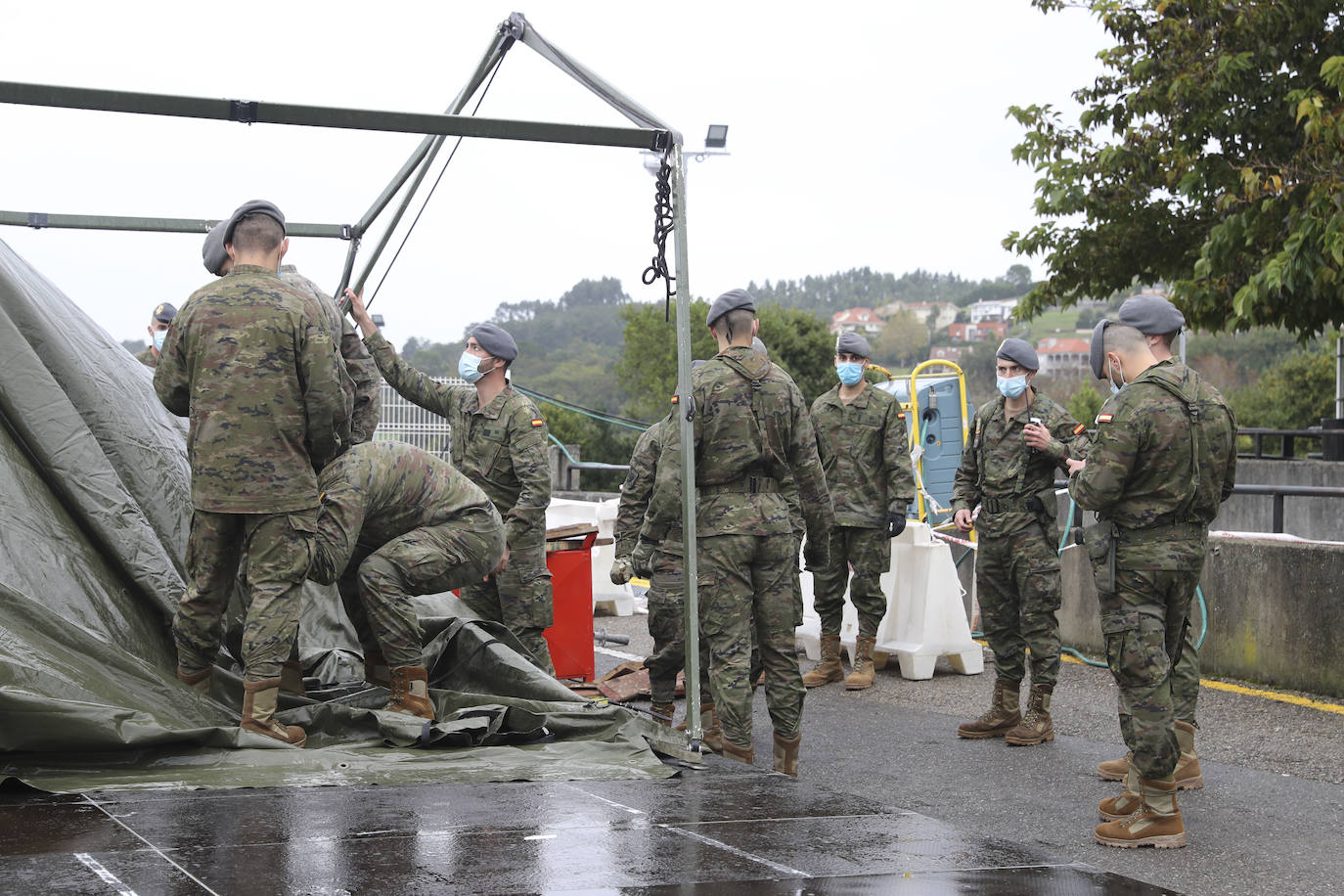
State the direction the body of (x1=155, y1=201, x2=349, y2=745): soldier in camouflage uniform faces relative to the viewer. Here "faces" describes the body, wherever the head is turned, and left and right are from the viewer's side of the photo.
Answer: facing away from the viewer

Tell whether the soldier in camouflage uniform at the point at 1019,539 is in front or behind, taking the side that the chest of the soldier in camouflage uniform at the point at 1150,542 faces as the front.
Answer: in front

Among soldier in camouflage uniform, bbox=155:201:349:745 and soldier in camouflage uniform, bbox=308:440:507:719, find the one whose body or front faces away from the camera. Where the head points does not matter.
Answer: soldier in camouflage uniform, bbox=155:201:349:745

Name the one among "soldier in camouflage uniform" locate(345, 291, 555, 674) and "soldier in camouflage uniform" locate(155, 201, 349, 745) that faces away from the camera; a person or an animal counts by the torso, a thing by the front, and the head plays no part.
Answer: "soldier in camouflage uniform" locate(155, 201, 349, 745)

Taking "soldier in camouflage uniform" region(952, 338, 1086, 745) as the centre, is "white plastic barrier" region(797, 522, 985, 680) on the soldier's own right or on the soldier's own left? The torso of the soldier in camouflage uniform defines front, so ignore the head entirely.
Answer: on the soldier's own right

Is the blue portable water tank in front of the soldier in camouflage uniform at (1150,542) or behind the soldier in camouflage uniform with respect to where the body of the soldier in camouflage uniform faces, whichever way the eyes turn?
in front

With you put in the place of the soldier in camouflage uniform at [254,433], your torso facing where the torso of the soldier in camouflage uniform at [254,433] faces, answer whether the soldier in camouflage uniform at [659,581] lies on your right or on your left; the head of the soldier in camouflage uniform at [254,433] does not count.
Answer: on your right

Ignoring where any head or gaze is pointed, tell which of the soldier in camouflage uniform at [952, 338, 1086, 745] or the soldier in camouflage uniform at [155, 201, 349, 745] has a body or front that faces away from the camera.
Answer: the soldier in camouflage uniform at [155, 201, 349, 745]

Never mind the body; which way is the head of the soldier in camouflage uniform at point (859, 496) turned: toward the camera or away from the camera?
toward the camera
